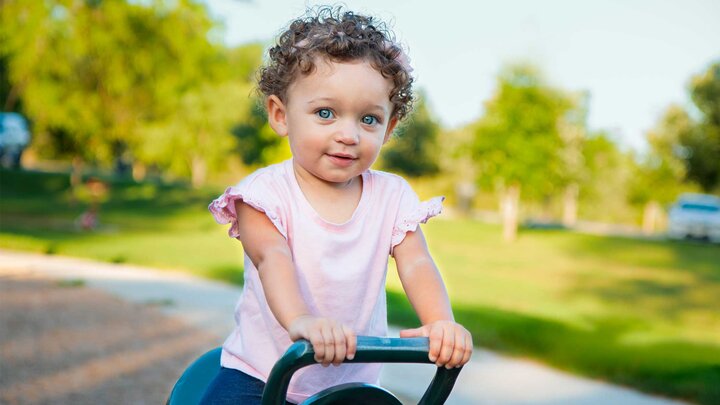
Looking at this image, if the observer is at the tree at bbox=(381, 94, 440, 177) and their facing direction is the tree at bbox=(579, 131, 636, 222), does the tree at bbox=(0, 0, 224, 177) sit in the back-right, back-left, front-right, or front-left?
back-right

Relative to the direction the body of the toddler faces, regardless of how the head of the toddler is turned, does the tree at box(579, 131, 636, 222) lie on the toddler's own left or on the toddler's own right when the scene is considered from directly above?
on the toddler's own left

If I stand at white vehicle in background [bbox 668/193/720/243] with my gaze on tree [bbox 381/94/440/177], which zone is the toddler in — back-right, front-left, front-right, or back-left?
back-left

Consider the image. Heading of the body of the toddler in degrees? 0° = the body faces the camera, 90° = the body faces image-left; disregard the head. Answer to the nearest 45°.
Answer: approximately 315°

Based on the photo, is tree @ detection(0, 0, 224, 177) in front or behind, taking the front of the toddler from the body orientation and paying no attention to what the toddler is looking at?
behind

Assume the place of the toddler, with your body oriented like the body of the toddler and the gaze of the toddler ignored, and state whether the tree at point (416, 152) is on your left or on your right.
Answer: on your left

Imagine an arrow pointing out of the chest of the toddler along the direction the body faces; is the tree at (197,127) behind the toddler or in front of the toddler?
behind

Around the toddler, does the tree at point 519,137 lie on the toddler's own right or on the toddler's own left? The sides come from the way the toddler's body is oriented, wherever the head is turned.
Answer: on the toddler's own left
